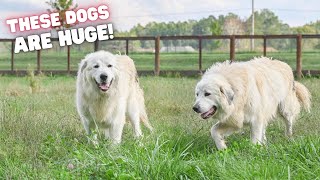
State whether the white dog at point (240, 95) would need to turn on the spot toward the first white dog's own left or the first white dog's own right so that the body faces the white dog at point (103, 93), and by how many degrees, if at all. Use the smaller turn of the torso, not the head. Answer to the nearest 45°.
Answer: approximately 45° to the first white dog's own right

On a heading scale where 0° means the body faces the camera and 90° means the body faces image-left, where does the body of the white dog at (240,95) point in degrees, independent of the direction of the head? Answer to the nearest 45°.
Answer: approximately 45°
